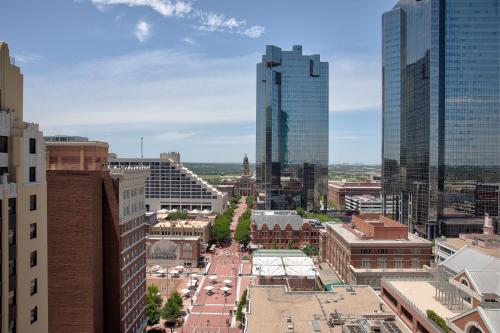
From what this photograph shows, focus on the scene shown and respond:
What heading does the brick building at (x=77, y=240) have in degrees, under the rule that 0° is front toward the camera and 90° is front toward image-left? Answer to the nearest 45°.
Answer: approximately 270°

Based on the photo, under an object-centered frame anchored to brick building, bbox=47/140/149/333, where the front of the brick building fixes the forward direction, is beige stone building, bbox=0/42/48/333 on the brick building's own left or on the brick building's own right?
on the brick building's own right
